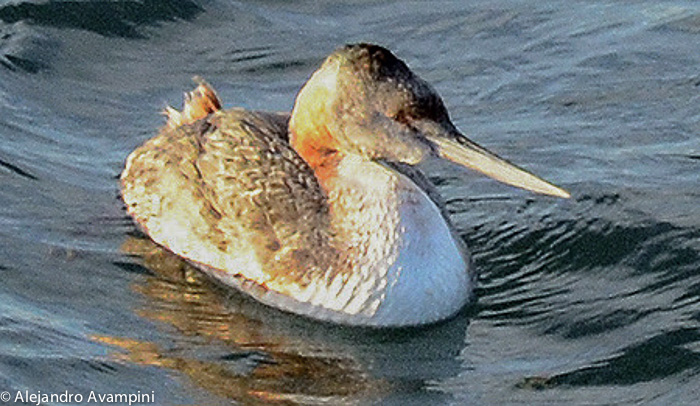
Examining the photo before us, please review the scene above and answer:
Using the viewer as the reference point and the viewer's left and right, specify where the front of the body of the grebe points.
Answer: facing the viewer and to the right of the viewer
